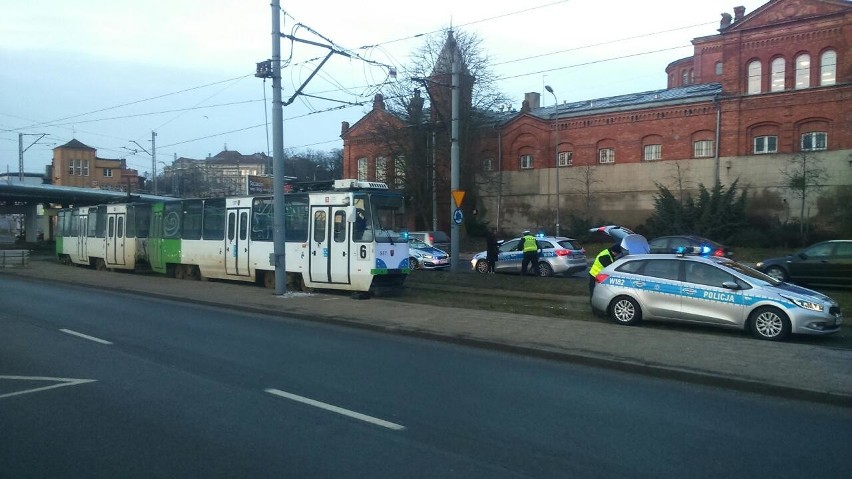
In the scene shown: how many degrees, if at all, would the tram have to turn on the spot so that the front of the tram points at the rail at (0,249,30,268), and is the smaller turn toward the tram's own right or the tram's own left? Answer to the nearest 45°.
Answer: approximately 180°

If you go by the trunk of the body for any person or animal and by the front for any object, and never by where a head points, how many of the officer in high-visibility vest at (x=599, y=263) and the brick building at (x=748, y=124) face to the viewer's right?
1

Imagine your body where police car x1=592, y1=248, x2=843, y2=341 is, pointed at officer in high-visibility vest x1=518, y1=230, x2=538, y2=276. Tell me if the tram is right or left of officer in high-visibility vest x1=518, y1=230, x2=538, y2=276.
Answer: left

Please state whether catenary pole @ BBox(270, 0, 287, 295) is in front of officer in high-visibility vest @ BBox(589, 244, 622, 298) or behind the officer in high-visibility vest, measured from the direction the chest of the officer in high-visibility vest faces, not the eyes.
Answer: behind

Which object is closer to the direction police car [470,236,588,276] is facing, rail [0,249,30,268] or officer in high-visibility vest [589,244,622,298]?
the rail

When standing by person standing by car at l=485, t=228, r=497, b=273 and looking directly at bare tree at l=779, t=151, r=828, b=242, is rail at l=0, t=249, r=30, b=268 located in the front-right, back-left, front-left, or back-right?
back-left

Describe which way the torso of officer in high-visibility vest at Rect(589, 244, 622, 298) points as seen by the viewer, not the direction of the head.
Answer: to the viewer's right

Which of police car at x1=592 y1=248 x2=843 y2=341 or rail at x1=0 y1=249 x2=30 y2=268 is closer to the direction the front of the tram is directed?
the police car

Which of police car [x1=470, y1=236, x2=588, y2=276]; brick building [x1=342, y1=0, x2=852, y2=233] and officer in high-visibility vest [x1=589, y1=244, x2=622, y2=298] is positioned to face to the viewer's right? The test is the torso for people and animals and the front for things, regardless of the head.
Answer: the officer in high-visibility vest

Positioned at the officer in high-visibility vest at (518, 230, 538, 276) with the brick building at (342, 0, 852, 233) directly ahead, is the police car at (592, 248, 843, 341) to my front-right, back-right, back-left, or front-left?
back-right

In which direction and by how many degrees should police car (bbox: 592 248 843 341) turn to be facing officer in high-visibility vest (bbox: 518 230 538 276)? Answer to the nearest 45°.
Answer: approximately 180°

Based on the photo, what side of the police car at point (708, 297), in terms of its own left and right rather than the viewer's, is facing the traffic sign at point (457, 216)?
back
